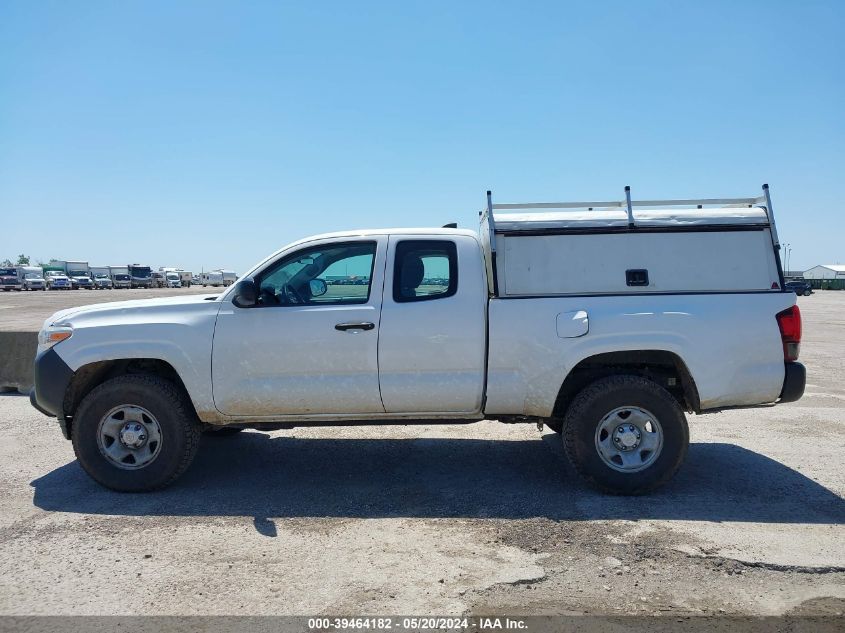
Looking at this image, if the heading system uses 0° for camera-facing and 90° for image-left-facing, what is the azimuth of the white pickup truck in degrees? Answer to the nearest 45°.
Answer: approximately 90°
